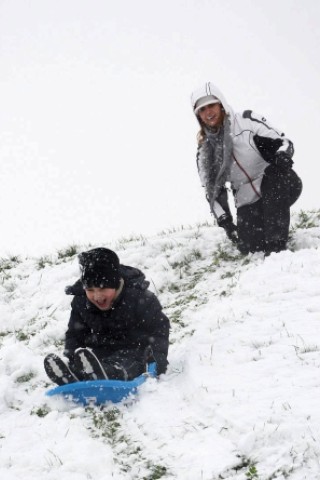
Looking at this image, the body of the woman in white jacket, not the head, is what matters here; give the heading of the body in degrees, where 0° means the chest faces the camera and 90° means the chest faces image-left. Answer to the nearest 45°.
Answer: approximately 45°
